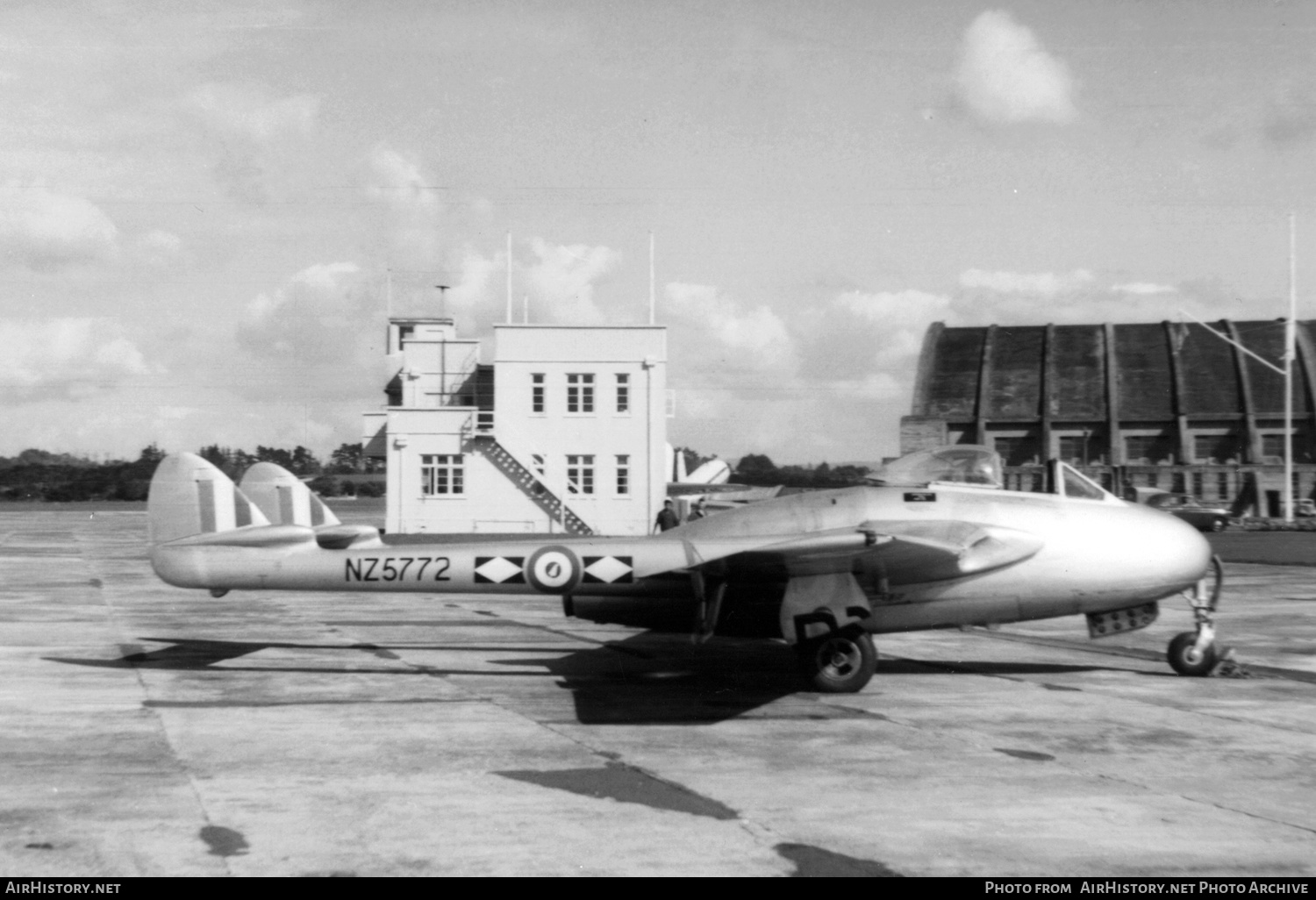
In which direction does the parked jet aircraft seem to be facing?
to the viewer's right

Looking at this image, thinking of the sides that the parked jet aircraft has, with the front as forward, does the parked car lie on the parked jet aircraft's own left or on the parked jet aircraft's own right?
on the parked jet aircraft's own left
